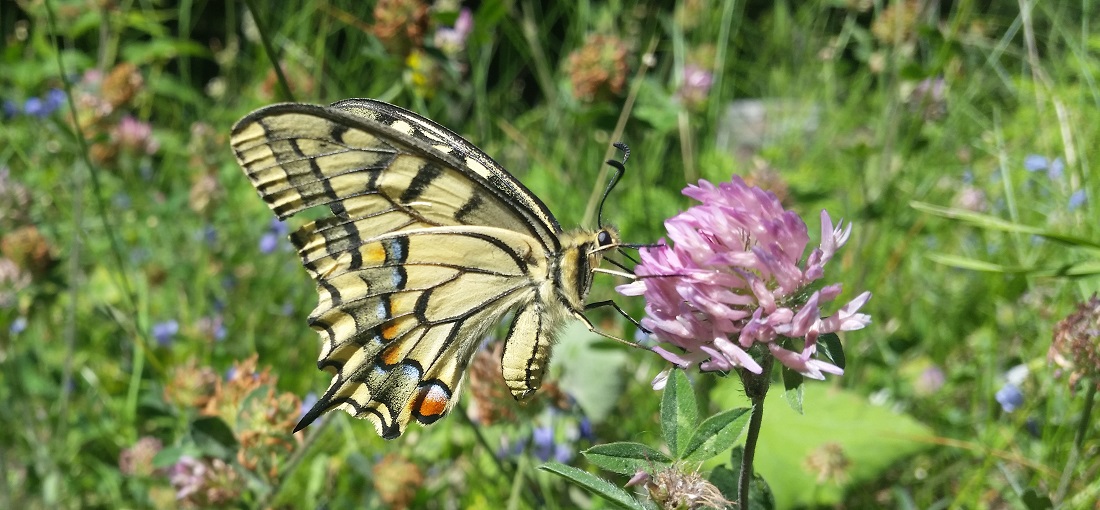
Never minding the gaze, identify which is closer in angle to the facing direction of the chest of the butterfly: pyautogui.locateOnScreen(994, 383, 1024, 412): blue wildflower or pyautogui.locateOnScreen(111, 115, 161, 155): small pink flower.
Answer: the blue wildflower

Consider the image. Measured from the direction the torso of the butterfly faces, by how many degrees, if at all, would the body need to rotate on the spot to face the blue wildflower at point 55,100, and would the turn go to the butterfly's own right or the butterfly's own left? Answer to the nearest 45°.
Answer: approximately 90° to the butterfly's own left

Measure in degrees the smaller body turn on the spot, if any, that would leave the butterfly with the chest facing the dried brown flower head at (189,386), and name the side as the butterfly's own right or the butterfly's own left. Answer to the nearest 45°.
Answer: approximately 135° to the butterfly's own left

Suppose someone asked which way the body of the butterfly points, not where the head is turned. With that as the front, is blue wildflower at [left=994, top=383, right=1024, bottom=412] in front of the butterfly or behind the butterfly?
in front

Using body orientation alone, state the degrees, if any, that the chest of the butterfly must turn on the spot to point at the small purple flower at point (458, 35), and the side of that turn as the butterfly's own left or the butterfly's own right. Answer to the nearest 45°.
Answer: approximately 90° to the butterfly's own left

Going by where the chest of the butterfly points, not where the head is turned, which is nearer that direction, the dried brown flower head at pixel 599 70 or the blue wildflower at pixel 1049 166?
the blue wildflower

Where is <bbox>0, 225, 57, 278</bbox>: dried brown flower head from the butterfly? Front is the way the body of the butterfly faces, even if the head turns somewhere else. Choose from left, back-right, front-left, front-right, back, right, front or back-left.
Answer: back-left

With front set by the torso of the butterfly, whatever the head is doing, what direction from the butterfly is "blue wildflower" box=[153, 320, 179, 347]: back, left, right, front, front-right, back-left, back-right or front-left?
back-left

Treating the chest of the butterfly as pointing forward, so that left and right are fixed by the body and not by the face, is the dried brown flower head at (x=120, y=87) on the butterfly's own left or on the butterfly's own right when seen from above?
on the butterfly's own left

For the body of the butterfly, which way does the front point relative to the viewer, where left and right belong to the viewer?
facing to the right of the viewer

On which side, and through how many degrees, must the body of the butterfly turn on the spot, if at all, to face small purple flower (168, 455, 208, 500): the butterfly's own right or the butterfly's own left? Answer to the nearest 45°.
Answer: approximately 180°
